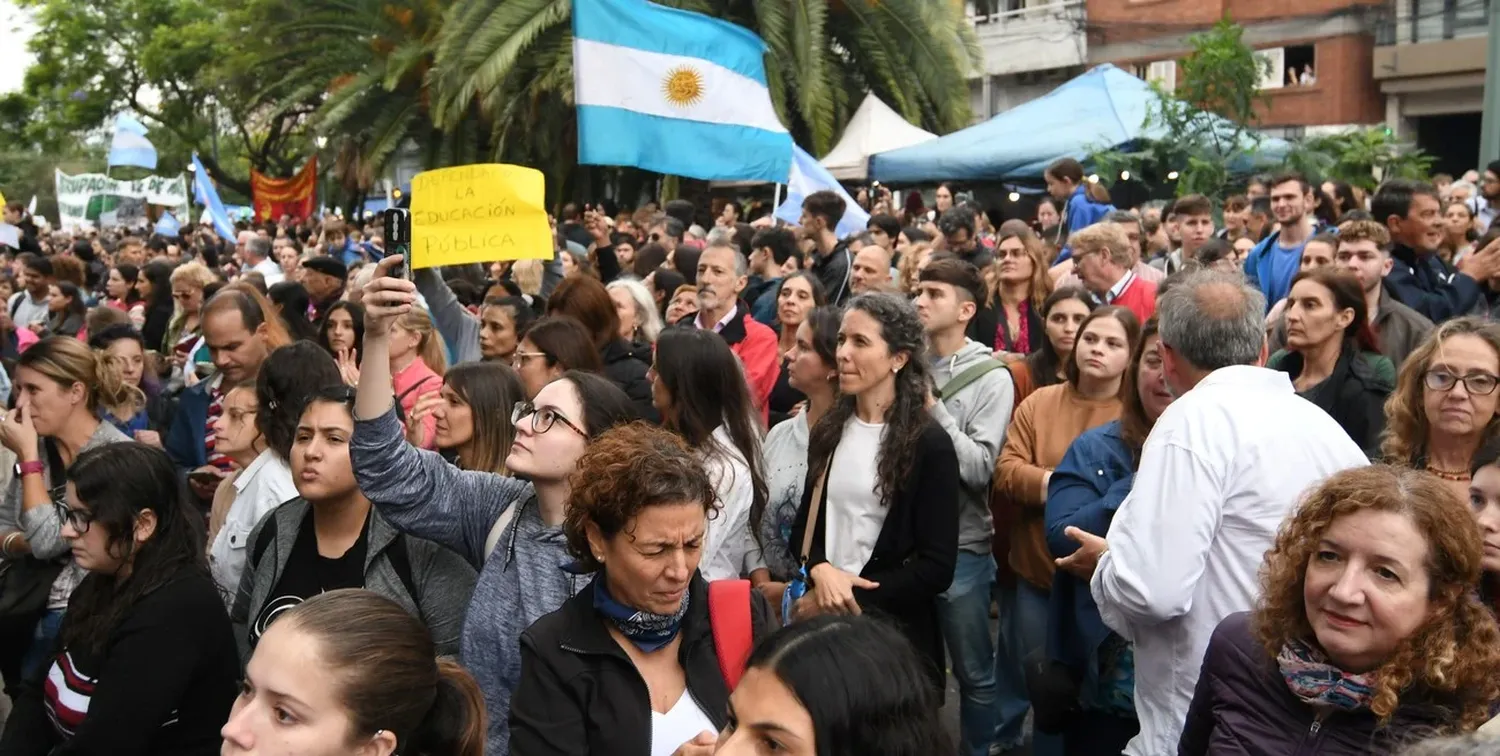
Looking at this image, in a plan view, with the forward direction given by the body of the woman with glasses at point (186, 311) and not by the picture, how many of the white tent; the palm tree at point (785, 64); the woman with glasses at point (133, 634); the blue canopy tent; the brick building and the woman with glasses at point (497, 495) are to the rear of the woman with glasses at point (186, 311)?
4

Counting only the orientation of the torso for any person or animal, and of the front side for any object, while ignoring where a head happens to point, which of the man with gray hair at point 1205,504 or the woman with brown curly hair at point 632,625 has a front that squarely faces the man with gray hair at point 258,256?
the man with gray hair at point 1205,504

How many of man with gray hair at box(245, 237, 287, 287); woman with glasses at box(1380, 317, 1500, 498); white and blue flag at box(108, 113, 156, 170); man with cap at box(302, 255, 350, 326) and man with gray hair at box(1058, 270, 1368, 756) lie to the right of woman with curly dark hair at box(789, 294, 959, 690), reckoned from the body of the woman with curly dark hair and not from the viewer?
3

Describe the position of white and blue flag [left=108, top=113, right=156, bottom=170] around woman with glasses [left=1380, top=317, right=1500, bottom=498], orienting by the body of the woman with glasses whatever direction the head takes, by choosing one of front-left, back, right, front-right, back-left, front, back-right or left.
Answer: back-right

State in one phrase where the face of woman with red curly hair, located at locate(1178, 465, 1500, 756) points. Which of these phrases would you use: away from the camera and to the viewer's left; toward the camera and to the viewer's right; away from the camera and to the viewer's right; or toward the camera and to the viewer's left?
toward the camera and to the viewer's left

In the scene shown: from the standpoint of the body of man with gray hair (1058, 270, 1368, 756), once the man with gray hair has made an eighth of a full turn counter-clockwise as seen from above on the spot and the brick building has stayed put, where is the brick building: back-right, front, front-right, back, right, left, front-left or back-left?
right

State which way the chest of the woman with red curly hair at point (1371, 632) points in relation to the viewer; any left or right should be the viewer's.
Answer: facing the viewer and to the left of the viewer

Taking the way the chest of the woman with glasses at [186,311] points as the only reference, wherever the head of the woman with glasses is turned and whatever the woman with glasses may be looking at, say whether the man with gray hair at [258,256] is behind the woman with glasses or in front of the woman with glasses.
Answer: behind

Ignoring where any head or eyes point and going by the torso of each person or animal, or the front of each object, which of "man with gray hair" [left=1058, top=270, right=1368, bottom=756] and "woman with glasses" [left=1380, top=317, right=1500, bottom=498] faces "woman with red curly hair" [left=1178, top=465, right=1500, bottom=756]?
the woman with glasses

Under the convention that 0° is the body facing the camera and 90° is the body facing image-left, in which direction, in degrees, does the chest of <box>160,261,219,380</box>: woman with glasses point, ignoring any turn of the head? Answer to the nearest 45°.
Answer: approximately 45°

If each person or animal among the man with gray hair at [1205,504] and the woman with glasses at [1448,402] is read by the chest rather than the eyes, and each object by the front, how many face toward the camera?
1

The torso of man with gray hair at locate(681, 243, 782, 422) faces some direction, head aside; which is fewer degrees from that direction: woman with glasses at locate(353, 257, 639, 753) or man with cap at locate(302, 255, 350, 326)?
the woman with glasses

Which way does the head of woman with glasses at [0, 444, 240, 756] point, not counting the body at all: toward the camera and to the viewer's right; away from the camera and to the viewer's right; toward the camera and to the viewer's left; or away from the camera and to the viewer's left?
toward the camera and to the viewer's left

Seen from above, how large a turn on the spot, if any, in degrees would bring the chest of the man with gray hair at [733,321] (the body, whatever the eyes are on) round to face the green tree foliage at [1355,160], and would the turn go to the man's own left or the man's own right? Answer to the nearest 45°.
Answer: approximately 180°

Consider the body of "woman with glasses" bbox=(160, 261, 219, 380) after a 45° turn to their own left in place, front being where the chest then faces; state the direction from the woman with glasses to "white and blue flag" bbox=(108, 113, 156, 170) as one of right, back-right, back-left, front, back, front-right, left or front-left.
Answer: back

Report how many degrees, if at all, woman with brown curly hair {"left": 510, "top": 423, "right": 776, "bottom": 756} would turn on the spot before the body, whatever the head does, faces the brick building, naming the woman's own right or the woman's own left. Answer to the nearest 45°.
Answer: approximately 90° to the woman's own left

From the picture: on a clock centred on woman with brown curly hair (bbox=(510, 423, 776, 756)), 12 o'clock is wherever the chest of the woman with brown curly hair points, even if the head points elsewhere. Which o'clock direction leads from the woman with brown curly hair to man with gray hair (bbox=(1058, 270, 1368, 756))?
The man with gray hair is roughly at 8 o'clock from the woman with brown curly hair.

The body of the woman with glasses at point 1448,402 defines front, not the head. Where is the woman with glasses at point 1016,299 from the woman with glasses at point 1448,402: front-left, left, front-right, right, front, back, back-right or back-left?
back-right

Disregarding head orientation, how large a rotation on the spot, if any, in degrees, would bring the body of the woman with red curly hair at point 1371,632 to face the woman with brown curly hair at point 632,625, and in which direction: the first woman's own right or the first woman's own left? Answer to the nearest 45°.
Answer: approximately 45° to the first woman's own right

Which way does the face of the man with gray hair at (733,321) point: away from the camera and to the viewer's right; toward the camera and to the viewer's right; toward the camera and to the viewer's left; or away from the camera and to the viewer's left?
toward the camera and to the viewer's left
